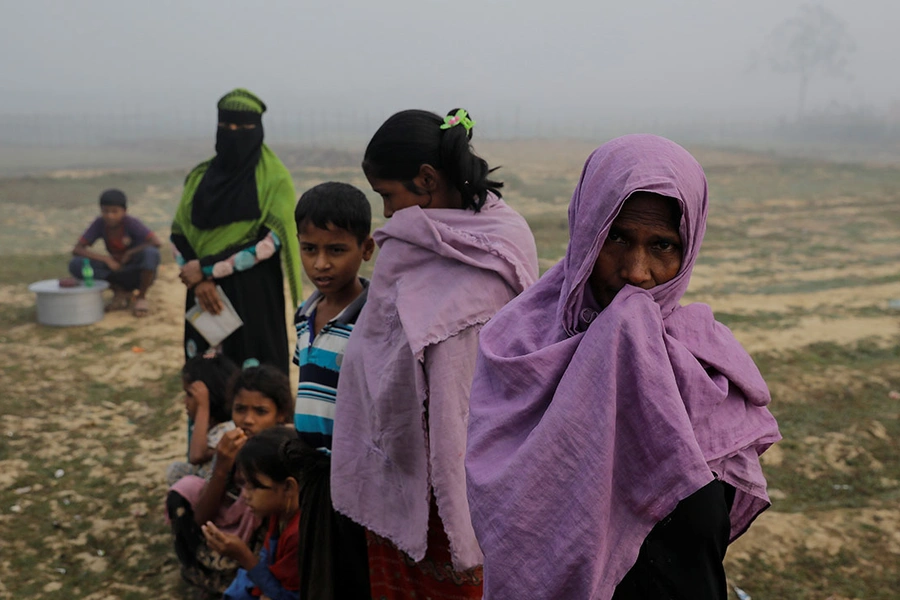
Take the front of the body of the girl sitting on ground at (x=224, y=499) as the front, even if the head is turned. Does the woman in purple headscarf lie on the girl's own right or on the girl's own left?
on the girl's own left

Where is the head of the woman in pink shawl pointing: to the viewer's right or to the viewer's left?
to the viewer's left

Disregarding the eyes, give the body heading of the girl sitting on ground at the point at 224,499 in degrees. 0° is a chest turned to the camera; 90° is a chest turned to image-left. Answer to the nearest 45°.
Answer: approximately 45°

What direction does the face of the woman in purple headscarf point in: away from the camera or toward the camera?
toward the camera

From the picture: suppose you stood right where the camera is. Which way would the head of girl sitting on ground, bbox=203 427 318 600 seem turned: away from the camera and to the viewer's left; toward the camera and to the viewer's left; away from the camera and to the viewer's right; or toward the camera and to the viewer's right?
toward the camera and to the viewer's left

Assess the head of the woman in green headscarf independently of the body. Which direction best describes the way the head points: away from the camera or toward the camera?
toward the camera
